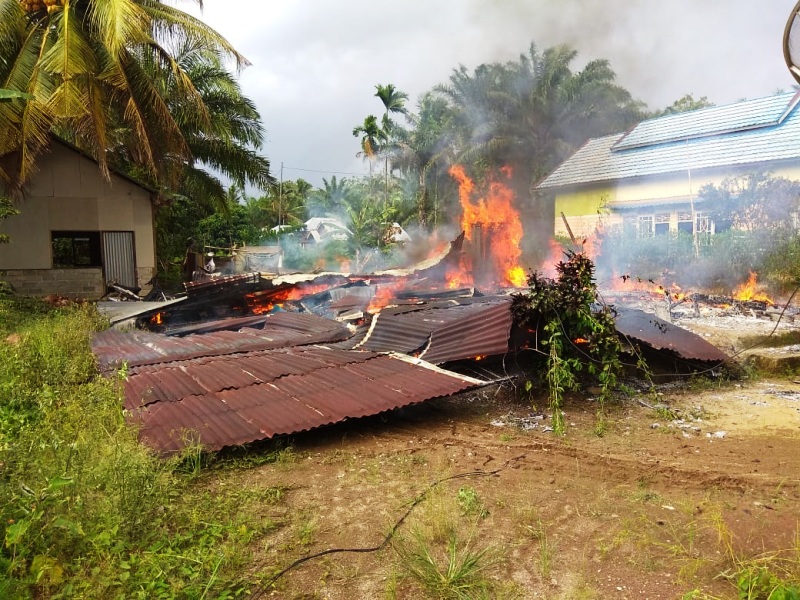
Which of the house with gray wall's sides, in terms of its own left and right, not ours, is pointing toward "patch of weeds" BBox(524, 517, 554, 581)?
front

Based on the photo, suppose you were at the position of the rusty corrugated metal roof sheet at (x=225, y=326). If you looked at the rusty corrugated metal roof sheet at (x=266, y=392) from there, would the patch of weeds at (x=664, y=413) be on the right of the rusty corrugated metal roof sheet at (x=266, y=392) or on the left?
left

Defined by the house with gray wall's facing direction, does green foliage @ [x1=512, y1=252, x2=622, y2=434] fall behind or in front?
in front

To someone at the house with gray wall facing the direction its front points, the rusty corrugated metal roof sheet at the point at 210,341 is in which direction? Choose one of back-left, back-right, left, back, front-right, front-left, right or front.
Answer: front

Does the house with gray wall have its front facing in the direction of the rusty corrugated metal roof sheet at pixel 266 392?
yes

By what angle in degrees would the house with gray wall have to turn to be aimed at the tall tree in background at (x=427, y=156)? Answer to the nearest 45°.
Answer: approximately 135° to its left

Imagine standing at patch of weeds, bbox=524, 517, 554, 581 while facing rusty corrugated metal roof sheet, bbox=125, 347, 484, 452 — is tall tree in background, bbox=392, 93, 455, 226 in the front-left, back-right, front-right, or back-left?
front-right

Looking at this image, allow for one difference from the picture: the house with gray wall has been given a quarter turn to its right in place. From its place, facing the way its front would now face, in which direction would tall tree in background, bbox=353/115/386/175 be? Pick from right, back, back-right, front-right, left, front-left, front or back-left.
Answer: back-right

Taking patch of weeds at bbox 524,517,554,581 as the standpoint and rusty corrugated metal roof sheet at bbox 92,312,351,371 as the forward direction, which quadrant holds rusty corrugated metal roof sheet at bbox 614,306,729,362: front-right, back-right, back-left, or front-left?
front-right

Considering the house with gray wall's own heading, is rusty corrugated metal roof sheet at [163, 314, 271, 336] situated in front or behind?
in front

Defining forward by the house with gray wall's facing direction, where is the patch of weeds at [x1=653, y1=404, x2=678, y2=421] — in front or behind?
in front

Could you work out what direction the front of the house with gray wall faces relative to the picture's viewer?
facing the viewer

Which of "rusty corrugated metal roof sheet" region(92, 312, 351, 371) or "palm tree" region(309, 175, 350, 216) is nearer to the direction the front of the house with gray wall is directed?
the rusty corrugated metal roof sheet

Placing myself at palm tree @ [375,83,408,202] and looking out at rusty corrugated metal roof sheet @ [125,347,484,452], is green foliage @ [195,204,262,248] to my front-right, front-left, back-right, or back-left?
front-right

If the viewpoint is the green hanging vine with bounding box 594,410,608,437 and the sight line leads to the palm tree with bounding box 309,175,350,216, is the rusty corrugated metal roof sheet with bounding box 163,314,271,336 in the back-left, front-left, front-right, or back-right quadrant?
front-left
